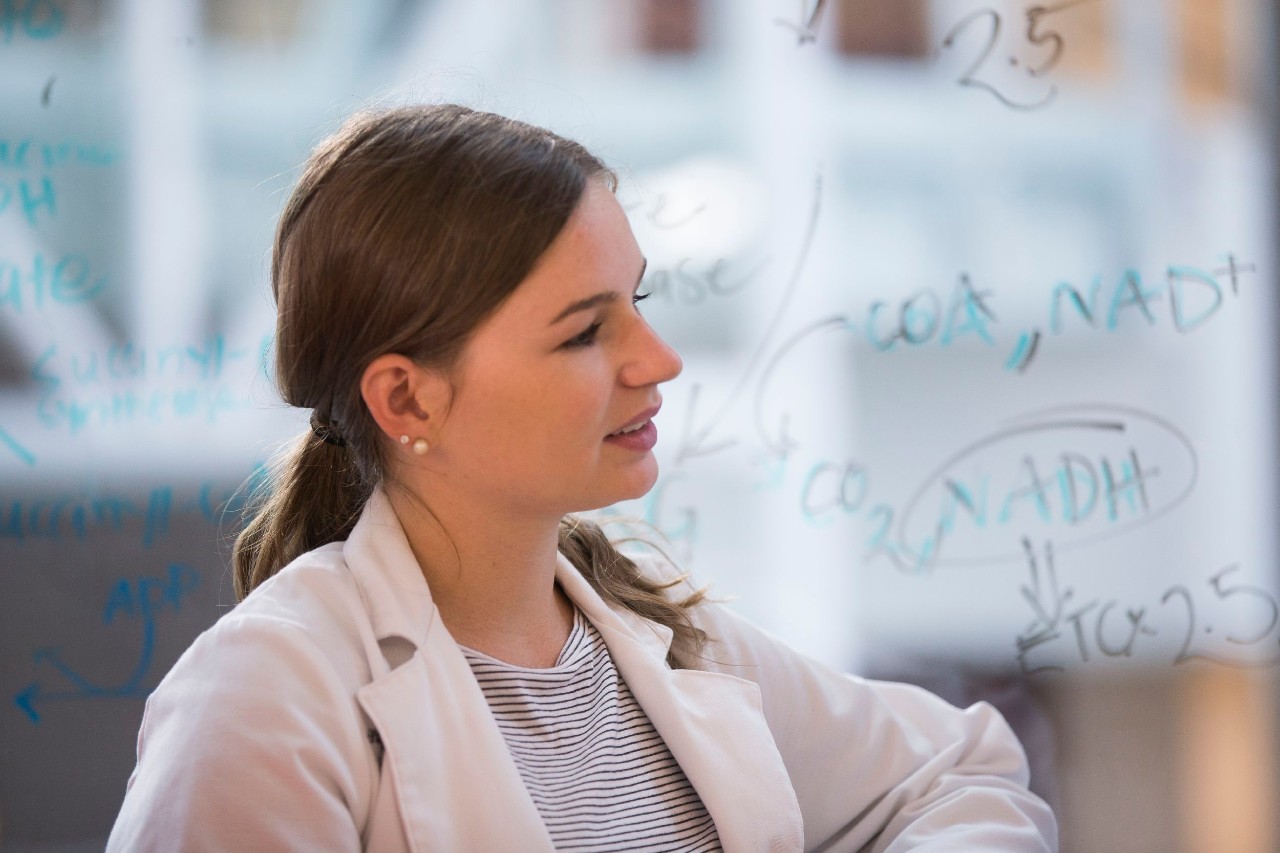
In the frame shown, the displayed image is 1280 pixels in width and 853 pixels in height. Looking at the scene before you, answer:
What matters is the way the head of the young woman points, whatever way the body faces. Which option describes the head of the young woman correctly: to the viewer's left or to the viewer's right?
to the viewer's right

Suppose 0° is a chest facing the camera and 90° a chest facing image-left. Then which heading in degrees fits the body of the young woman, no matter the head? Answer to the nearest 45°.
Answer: approximately 315°
